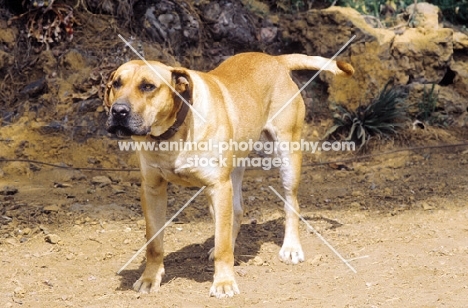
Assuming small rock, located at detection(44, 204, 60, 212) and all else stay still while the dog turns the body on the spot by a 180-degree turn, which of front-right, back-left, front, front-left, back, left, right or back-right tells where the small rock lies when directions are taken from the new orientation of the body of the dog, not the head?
left

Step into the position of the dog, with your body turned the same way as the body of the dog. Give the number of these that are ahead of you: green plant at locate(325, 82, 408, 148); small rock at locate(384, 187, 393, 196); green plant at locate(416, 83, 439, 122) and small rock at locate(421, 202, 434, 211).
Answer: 0

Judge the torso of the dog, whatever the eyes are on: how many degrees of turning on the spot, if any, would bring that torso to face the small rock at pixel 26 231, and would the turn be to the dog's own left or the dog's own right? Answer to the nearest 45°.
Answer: approximately 90° to the dog's own right

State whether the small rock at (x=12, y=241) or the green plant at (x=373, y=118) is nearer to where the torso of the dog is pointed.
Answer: the small rock

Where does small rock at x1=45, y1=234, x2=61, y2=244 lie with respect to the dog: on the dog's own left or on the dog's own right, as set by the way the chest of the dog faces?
on the dog's own right

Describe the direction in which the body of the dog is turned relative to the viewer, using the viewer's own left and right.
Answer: facing the viewer and to the left of the viewer

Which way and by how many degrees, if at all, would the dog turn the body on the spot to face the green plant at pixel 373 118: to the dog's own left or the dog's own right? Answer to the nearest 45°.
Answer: approximately 180°

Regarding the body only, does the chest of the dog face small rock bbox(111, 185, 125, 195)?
no

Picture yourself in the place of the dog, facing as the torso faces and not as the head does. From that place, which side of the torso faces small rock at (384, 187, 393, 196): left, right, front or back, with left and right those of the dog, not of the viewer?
back

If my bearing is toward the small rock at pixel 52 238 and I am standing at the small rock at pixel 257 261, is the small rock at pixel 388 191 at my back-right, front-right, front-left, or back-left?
back-right

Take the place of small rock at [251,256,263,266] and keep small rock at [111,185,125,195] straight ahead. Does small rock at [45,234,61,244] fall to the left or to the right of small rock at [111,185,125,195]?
left

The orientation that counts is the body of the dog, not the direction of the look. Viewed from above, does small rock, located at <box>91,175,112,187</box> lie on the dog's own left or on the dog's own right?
on the dog's own right

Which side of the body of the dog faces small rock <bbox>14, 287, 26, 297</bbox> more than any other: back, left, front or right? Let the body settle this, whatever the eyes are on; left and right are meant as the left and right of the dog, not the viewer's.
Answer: front

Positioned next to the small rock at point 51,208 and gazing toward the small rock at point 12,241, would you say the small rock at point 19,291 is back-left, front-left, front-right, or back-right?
front-left

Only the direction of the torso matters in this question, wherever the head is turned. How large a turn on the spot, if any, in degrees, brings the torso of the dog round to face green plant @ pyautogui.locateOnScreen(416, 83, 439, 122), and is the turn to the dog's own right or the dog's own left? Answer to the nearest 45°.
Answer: approximately 180°
